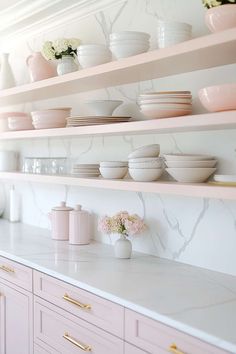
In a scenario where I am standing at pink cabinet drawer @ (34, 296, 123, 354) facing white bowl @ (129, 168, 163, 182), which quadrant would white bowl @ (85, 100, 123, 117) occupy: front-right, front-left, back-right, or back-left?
front-left

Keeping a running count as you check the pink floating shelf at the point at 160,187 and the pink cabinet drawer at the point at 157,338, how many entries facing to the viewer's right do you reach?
0

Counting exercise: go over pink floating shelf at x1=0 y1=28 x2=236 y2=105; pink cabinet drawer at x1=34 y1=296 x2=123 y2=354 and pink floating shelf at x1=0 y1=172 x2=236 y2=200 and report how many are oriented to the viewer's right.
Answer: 0

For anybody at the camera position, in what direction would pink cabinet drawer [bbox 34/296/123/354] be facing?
facing the viewer and to the left of the viewer

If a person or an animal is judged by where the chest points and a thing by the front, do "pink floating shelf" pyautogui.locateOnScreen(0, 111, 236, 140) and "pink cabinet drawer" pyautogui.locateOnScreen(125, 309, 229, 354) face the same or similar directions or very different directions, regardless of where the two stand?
same or similar directions

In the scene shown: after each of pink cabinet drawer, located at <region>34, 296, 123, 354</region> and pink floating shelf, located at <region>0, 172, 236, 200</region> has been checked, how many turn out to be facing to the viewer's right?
0

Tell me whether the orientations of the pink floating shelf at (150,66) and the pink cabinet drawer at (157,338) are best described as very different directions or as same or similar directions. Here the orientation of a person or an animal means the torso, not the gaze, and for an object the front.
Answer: same or similar directions

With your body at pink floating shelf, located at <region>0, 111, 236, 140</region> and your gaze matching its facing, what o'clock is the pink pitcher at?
The pink pitcher is roughly at 3 o'clock from the pink floating shelf.

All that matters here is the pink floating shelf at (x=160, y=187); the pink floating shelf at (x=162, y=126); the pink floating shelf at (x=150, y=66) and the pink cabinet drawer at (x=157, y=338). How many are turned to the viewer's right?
0

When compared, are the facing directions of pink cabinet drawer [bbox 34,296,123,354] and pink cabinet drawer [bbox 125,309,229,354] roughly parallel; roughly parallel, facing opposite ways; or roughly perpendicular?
roughly parallel
